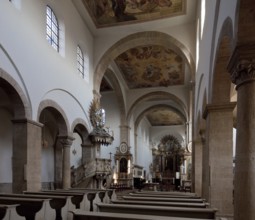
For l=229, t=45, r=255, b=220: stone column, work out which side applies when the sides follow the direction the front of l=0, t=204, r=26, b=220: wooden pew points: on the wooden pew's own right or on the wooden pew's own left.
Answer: on the wooden pew's own right

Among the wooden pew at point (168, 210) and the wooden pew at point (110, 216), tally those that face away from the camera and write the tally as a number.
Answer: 2

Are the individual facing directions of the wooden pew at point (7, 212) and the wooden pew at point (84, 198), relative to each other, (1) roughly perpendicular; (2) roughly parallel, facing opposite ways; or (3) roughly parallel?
roughly parallel

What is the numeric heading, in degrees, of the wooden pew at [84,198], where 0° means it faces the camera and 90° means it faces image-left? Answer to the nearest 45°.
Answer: approximately 225°

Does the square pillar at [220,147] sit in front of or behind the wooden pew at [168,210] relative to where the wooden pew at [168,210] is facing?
in front

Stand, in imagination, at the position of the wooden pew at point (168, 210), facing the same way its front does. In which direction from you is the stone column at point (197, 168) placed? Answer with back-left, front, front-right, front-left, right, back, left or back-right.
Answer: front

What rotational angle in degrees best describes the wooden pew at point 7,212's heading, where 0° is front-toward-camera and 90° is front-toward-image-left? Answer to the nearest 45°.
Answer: approximately 225°

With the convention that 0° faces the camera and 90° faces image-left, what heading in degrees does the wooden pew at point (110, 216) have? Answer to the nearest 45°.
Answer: approximately 180°

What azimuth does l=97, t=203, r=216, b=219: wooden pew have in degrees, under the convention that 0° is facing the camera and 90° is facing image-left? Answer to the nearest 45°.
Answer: approximately 180°
